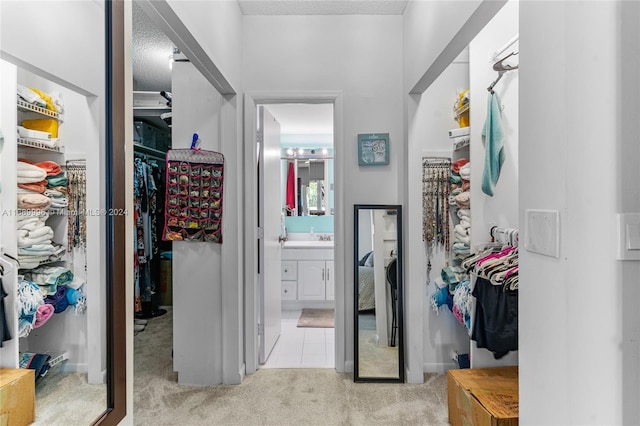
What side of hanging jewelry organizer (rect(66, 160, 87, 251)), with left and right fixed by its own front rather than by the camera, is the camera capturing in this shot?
front

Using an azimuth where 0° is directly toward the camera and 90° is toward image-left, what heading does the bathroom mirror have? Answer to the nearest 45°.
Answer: approximately 0°

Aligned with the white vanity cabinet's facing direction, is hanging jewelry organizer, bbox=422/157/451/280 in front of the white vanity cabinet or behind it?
in front

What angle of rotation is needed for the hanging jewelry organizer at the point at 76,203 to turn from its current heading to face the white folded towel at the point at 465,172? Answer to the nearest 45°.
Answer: approximately 90° to its left

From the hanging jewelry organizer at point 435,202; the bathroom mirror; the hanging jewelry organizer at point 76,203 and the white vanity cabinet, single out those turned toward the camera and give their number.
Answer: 4

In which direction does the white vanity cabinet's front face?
toward the camera

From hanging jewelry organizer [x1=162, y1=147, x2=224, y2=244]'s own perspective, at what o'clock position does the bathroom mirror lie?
The bathroom mirror is roughly at 7 o'clock from the hanging jewelry organizer.
